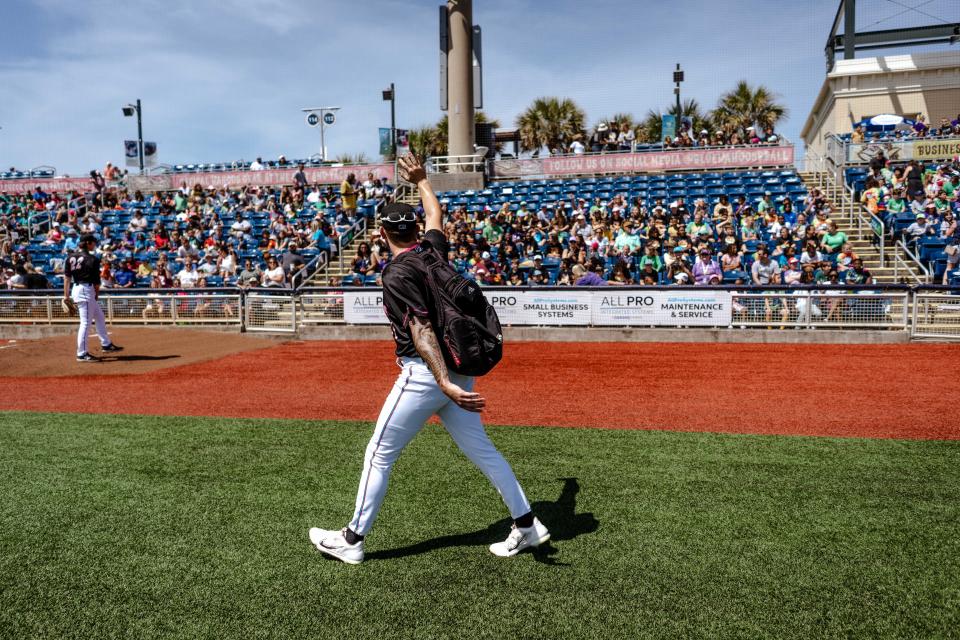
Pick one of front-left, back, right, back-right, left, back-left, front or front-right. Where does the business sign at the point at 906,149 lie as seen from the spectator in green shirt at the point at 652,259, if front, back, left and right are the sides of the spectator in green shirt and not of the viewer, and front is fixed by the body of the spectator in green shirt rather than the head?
back-left

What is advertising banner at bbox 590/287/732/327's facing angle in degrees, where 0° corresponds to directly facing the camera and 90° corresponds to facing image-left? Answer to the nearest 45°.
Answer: approximately 0°

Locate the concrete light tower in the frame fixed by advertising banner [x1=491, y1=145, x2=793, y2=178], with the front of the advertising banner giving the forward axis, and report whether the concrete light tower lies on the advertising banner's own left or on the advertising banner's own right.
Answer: on the advertising banner's own right

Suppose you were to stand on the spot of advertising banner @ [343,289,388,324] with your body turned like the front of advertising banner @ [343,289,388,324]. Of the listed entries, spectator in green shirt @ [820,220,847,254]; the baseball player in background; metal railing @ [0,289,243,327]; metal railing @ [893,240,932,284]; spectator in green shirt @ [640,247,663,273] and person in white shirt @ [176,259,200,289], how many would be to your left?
3

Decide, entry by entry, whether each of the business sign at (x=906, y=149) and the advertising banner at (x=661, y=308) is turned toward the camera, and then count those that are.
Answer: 2

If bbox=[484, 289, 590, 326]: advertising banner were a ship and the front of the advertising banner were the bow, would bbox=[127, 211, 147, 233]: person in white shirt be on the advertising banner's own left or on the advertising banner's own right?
on the advertising banner's own right

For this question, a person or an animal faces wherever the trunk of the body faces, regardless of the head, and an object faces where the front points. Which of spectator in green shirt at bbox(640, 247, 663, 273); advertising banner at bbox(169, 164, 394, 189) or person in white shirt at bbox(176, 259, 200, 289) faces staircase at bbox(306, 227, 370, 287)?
the advertising banner

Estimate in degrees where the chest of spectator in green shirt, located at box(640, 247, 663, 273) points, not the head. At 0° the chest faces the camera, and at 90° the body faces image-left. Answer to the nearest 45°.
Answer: approximately 0°
